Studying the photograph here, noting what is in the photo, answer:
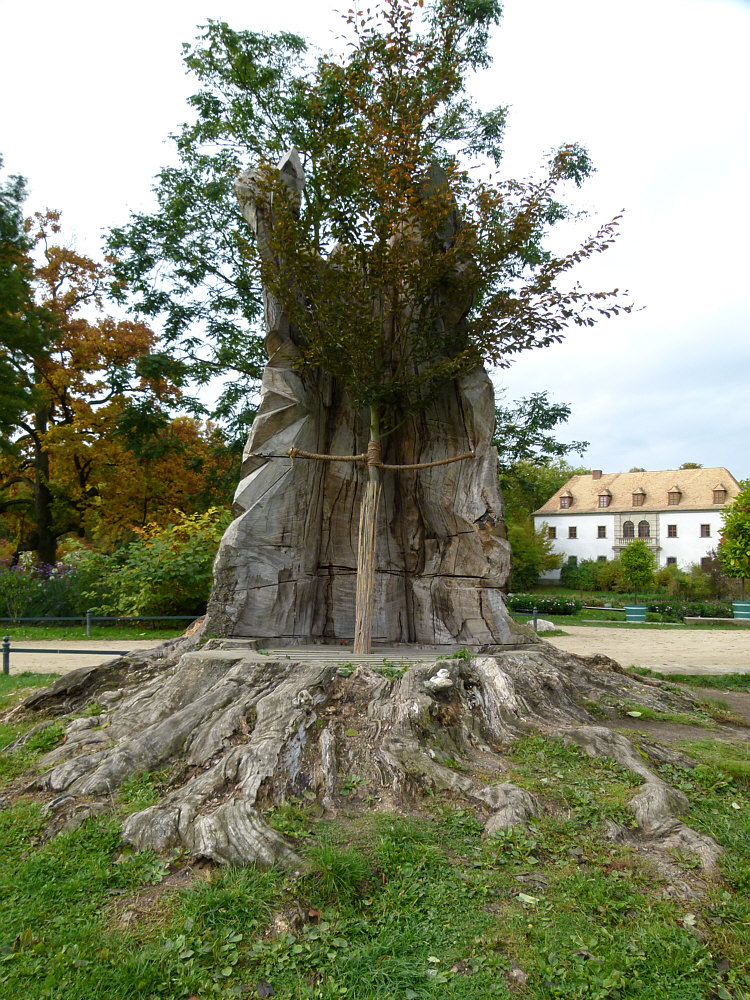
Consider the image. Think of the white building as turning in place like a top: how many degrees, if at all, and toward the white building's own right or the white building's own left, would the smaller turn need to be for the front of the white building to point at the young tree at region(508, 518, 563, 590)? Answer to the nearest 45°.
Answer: approximately 45° to the white building's own right

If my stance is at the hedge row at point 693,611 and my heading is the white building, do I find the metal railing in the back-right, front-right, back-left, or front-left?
back-left

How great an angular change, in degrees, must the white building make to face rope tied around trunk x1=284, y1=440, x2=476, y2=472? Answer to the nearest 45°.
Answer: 0° — it already faces it

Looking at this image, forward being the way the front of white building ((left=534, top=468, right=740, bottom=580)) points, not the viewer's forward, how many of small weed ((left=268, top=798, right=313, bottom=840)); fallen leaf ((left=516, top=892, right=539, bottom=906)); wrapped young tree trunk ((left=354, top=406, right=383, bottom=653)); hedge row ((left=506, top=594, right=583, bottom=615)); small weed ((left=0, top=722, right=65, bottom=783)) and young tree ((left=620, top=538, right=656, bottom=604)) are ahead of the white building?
6

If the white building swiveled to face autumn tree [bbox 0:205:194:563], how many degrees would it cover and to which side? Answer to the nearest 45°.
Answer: approximately 45° to its right

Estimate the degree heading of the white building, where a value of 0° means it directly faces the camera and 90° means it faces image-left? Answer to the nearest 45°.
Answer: approximately 0°

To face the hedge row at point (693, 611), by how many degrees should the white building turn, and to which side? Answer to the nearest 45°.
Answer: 0° — it already faces it

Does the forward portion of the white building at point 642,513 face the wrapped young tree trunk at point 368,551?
yes

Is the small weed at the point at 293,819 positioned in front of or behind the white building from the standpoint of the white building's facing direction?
in front

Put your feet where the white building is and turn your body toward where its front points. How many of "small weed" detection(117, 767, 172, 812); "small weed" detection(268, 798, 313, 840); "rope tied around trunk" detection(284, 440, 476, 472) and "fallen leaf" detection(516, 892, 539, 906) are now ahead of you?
4

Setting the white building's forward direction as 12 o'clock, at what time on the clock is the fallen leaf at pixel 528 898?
The fallen leaf is roughly at 12 o'clock from the white building.

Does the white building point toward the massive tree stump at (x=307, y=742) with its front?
yes

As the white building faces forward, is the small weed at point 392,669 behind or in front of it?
in front
